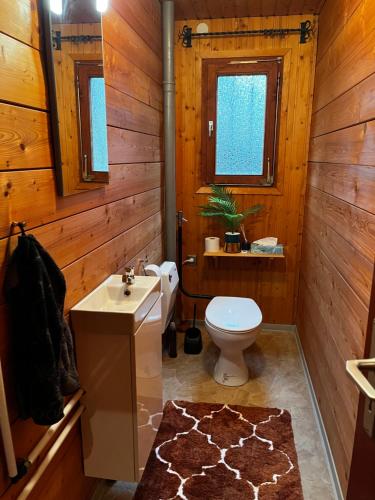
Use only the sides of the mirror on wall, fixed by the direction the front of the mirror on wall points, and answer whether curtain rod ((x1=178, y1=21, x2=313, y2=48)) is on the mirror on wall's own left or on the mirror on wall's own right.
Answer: on the mirror on wall's own left

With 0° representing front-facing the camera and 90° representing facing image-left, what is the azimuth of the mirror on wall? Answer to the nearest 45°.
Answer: approximately 315°

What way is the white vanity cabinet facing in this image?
to the viewer's right

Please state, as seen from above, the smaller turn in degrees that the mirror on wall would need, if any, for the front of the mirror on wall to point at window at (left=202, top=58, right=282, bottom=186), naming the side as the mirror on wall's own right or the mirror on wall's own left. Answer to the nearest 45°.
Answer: approximately 90° to the mirror on wall's own left
